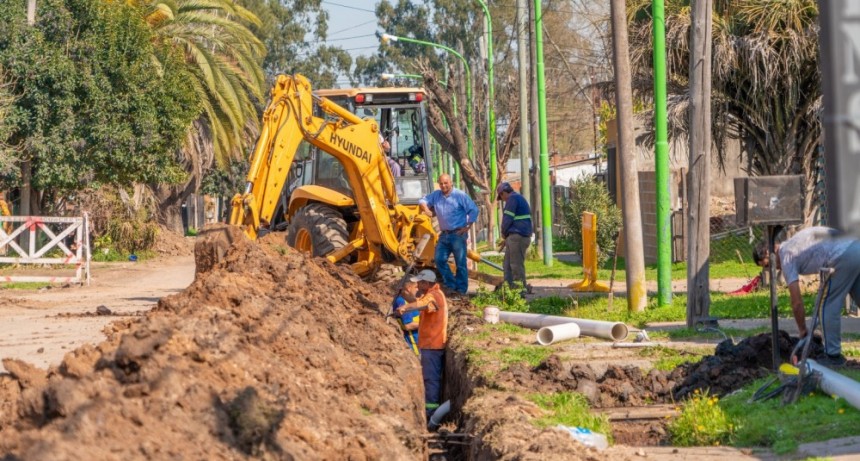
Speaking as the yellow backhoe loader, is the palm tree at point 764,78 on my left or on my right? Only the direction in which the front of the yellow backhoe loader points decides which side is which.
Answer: on my right

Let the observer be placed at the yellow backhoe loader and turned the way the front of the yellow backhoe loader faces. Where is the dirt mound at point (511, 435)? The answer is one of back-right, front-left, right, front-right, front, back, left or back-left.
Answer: back-left

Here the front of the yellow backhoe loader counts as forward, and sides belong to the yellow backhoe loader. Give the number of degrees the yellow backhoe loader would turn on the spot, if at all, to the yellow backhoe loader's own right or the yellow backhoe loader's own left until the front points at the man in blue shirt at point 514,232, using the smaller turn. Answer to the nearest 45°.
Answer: approximately 135° to the yellow backhoe loader's own right

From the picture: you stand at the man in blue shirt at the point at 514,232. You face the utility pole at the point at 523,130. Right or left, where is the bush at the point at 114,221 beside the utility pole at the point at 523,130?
left

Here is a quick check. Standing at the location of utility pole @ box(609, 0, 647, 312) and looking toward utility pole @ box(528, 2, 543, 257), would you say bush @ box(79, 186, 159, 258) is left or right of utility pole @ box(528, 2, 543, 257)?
left

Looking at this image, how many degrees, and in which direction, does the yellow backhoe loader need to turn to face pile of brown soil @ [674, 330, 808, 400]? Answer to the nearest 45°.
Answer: approximately 180°

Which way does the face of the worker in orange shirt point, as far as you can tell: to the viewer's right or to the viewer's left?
to the viewer's left

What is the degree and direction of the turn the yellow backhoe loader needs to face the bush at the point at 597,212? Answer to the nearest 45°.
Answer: approximately 90° to its right

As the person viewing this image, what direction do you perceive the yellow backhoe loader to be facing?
facing away from the viewer and to the left of the viewer

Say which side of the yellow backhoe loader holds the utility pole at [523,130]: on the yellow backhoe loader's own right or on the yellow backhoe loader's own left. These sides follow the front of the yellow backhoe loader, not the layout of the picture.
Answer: on the yellow backhoe loader's own right
